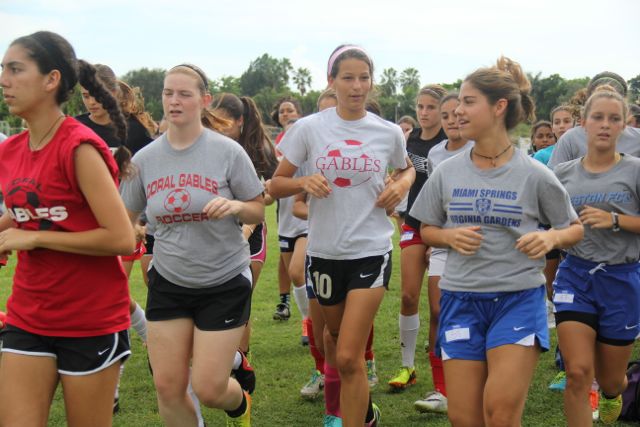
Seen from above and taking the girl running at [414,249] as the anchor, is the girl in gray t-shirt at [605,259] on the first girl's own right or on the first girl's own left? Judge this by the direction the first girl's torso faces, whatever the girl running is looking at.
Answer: on the first girl's own left

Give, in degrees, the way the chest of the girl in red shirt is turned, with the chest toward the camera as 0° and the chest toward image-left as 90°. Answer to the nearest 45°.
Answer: approximately 45°

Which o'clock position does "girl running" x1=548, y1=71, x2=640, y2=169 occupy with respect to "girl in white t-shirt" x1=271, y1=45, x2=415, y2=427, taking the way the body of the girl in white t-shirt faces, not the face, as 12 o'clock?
The girl running is roughly at 8 o'clock from the girl in white t-shirt.

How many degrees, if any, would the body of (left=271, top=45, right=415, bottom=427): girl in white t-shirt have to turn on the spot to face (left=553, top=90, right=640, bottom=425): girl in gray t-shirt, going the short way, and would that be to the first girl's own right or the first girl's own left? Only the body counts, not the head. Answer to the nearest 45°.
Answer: approximately 90° to the first girl's own left

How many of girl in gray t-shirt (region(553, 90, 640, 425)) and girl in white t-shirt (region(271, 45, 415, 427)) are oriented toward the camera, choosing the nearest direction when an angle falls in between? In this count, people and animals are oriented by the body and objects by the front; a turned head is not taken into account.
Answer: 2

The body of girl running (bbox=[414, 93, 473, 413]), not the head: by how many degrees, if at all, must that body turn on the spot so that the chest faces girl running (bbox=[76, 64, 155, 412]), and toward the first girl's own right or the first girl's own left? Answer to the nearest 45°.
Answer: approximately 45° to the first girl's own right

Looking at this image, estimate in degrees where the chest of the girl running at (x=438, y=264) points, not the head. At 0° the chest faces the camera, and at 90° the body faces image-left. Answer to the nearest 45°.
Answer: approximately 45°

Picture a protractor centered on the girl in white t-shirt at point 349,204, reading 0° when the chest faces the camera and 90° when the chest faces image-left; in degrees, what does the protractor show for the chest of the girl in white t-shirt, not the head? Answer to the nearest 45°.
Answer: approximately 0°

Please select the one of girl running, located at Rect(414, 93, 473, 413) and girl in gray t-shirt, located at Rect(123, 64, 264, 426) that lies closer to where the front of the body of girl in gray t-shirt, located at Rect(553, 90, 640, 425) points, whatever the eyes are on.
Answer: the girl in gray t-shirt

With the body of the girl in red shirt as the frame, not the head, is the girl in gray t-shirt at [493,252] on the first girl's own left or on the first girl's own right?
on the first girl's own left

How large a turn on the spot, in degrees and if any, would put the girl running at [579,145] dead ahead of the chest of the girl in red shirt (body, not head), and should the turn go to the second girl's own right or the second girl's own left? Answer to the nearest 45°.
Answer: approximately 135° to the second girl's own left

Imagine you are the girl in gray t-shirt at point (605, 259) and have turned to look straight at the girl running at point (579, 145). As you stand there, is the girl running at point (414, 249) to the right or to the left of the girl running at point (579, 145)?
left
